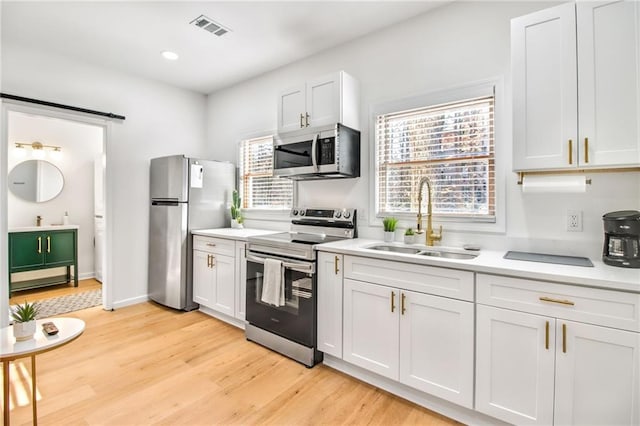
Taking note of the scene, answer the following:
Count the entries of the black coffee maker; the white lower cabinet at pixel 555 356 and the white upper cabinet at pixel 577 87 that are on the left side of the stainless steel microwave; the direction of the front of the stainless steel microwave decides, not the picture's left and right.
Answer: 3

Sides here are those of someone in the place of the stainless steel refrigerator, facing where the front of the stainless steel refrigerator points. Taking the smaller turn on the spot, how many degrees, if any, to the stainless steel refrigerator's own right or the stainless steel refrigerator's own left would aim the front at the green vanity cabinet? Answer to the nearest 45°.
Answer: approximately 90° to the stainless steel refrigerator's own right

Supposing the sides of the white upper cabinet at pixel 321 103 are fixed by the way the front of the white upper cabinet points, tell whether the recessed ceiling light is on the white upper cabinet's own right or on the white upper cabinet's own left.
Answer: on the white upper cabinet's own right

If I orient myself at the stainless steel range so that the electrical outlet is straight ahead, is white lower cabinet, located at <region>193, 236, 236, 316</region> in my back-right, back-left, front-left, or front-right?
back-left

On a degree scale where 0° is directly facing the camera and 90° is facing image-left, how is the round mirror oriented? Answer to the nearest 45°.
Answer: approximately 0°

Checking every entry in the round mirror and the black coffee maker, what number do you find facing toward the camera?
2

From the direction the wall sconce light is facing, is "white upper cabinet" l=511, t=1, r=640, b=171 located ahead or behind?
ahead

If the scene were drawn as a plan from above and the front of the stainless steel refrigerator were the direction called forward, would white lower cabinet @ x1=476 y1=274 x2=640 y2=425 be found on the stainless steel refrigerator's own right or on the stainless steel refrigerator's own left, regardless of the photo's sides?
on the stainless steel refrigerator's own left

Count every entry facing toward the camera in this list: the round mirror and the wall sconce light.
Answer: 2

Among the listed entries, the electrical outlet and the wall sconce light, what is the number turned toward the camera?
2

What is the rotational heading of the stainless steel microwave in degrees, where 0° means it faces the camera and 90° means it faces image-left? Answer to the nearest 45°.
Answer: approximately 45°

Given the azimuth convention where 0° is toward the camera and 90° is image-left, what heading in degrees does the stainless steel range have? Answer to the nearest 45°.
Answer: approximately 45°
